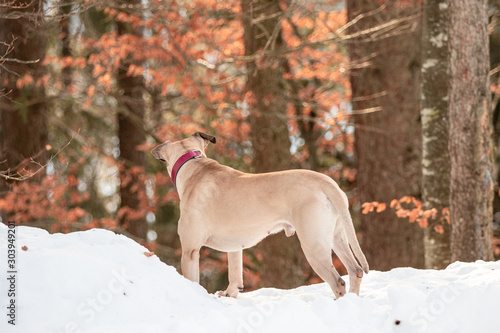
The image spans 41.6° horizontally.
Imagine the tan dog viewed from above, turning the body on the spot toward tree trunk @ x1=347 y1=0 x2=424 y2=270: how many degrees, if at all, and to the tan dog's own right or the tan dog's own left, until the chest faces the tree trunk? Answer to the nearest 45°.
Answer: approximately 90° to the tan dog's own right

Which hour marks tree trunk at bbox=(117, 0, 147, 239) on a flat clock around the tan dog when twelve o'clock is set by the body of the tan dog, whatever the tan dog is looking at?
The tree trunk is roughly at 1 o'clock from the tan dog.

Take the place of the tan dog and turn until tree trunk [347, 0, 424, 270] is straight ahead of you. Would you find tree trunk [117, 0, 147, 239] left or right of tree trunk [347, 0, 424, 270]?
left

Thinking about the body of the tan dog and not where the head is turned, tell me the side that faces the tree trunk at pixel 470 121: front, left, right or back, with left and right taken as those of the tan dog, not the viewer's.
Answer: right

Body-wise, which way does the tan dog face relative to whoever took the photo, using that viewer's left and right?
facing away from the viewer and to the left of the viewer

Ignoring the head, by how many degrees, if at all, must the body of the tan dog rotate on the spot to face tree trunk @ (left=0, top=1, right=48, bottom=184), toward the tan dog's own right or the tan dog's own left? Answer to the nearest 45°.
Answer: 0° — it already faces it

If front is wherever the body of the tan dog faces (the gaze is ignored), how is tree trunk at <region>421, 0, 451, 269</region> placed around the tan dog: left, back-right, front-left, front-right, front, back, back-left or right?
right
